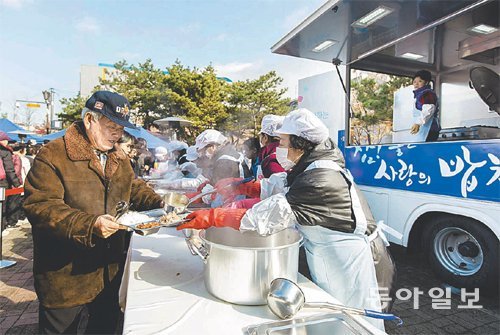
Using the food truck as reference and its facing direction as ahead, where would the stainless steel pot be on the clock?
The stainless steel pot is roughly at 2 o'clock from the food truck.

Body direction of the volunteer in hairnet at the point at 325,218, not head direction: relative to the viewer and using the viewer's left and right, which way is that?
facing to the left of the viewer

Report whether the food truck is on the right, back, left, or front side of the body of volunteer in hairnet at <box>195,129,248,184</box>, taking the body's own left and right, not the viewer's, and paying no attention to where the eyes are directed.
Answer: back

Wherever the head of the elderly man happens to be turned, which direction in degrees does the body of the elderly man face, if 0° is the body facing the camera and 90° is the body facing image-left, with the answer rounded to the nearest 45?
approximately 315°

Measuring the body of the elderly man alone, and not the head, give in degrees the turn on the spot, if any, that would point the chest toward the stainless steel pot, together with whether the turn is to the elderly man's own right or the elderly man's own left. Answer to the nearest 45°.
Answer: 0° — they already face it

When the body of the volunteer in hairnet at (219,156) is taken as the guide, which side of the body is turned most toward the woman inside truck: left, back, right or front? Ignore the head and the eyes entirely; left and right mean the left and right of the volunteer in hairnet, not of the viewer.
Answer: back

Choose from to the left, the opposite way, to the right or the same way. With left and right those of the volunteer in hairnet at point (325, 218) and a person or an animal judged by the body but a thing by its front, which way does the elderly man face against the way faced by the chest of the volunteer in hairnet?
the opposite way

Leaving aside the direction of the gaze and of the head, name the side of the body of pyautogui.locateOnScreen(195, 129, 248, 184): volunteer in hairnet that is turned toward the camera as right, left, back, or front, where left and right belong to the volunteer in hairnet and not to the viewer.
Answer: left

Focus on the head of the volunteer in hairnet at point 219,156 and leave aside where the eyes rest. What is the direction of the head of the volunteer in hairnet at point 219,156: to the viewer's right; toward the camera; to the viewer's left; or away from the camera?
to the viewer's left

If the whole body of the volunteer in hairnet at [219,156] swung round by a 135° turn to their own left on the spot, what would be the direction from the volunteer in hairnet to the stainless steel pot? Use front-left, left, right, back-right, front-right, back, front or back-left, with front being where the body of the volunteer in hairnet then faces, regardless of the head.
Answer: front-right
